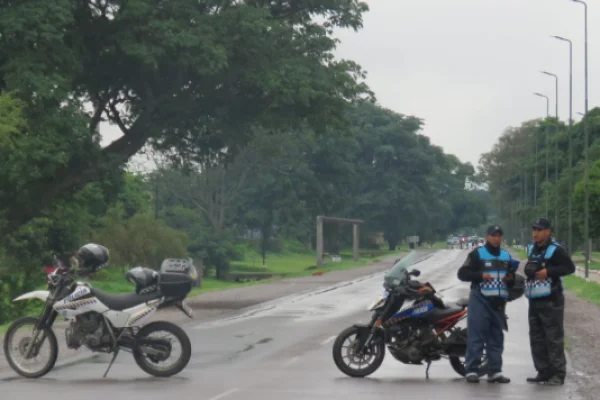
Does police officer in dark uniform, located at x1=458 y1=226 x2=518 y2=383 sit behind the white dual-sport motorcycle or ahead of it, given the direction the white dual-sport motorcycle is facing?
behind

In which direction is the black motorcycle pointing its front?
to the viewer's left

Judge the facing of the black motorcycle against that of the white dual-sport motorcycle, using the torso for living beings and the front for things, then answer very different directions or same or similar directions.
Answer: same or similar directions

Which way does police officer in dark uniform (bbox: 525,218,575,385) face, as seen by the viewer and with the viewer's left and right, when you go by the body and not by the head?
facing the viewer and to the left of the viewer

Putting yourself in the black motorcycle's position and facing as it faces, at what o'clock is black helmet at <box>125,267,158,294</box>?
The black helmet is roughly at 12 o'clock from the black motorcycle.

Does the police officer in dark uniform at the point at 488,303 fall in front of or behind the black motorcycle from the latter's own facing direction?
behind

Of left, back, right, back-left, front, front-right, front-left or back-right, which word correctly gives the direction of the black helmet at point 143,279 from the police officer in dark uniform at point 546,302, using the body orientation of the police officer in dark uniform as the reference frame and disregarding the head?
front-right

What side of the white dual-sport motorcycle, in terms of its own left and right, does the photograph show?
left

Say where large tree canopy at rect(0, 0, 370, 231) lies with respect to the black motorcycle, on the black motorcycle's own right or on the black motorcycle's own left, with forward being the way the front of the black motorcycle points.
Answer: on the black motorcycle's own right

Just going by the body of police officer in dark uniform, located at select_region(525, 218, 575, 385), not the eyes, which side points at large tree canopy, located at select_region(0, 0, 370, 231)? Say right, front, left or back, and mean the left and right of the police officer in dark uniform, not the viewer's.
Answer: right

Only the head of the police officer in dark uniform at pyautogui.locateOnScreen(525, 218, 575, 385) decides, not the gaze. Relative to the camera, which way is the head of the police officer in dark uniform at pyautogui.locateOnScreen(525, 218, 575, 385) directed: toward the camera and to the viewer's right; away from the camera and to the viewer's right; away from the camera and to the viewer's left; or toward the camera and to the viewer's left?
toward the camera and to the viewer's left

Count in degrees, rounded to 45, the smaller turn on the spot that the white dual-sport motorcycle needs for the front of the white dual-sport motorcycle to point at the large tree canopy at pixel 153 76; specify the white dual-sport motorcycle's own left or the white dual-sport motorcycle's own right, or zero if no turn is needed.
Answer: approximately 90° to the white dual-sport motorcycle's own right

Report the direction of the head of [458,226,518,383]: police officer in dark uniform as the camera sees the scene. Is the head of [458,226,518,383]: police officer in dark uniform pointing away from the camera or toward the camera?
toward the camera

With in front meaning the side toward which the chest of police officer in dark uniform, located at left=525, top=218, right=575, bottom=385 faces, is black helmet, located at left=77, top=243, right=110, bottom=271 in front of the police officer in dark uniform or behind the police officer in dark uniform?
in front
